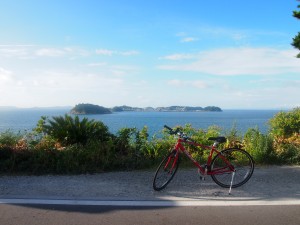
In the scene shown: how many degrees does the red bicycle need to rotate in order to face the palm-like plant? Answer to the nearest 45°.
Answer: approximately 45° to its right

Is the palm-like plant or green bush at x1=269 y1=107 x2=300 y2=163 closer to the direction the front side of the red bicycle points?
the palm-like plant

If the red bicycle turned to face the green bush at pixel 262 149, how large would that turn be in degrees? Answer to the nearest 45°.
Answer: approximately 135° to its right

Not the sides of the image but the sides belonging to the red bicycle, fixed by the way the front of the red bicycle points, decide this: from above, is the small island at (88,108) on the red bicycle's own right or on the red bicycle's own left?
on the red bicycle's own right

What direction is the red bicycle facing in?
to the viewer's left

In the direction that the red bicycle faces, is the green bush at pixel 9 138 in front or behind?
in front

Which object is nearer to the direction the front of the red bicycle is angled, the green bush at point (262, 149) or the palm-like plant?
the palm-like plant
